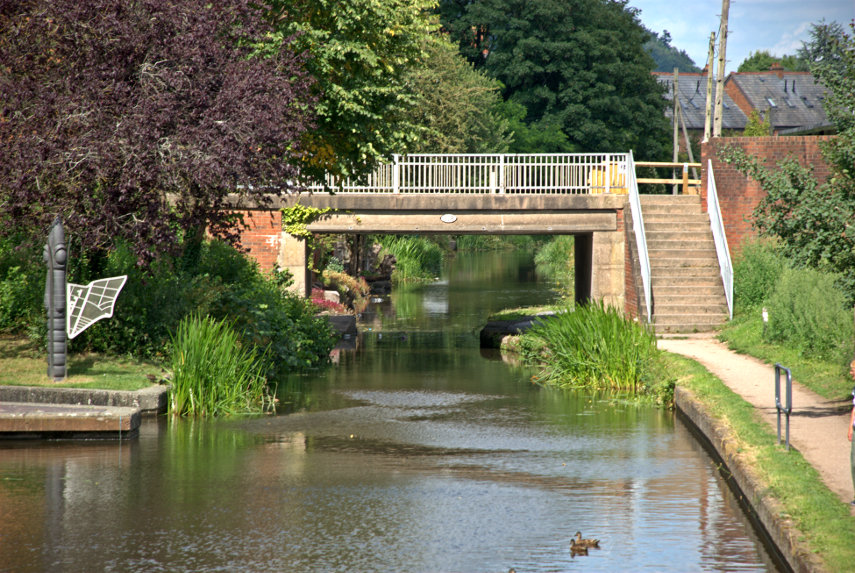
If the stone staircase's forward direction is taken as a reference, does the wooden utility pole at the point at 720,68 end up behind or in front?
behind

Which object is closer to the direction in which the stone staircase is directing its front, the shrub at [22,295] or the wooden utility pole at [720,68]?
the shrub

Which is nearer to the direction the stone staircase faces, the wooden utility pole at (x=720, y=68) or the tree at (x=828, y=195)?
the tree

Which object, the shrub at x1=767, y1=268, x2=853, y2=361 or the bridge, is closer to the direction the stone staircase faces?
the shrub

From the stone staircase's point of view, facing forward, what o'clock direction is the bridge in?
The bridge is roughly at 3 o'clock from the stone staircase.

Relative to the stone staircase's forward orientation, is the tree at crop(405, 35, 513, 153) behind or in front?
behind

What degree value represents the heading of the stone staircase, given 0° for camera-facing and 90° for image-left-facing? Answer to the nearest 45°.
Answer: approximately 0°

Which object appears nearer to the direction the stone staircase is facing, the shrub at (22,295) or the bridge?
the shrub

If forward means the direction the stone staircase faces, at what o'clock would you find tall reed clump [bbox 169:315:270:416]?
The tall reed clump is roughly at 1 o'clock from the stone staircase.

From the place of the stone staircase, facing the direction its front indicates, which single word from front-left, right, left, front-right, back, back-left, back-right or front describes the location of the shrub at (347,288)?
back-right
